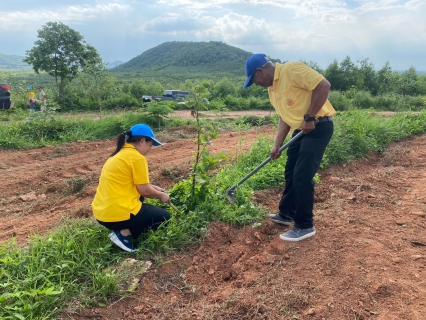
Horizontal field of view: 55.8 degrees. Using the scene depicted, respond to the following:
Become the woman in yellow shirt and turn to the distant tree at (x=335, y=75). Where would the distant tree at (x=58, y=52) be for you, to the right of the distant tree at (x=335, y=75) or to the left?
left

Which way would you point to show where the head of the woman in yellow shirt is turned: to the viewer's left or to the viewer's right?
to the viewer's right

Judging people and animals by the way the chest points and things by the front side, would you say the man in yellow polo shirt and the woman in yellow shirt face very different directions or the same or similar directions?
very different directions

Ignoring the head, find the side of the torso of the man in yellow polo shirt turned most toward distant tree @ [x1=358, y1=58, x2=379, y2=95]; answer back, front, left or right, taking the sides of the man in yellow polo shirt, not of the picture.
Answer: right

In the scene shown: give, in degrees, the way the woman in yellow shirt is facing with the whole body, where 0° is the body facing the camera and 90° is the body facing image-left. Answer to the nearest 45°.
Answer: approximately 270°

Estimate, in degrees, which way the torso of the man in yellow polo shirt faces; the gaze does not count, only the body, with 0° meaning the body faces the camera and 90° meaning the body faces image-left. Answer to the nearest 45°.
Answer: approximately 90°

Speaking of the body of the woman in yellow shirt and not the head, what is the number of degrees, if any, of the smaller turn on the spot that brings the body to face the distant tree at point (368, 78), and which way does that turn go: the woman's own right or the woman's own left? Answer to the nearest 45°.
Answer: approximately 45° to the woman's own left

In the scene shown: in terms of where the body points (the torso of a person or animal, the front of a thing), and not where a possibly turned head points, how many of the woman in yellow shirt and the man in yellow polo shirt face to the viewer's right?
1

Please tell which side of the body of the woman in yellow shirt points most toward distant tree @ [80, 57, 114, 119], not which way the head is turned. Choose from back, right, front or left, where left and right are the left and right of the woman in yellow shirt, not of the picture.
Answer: left

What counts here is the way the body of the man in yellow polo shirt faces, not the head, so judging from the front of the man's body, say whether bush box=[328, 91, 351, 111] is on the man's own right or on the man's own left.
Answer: on the man's own right

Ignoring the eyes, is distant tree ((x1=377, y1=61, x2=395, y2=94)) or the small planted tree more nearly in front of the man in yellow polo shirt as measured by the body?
the small planted tree

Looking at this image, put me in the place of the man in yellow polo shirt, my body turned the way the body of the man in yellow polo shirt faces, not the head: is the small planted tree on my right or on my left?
on my right
